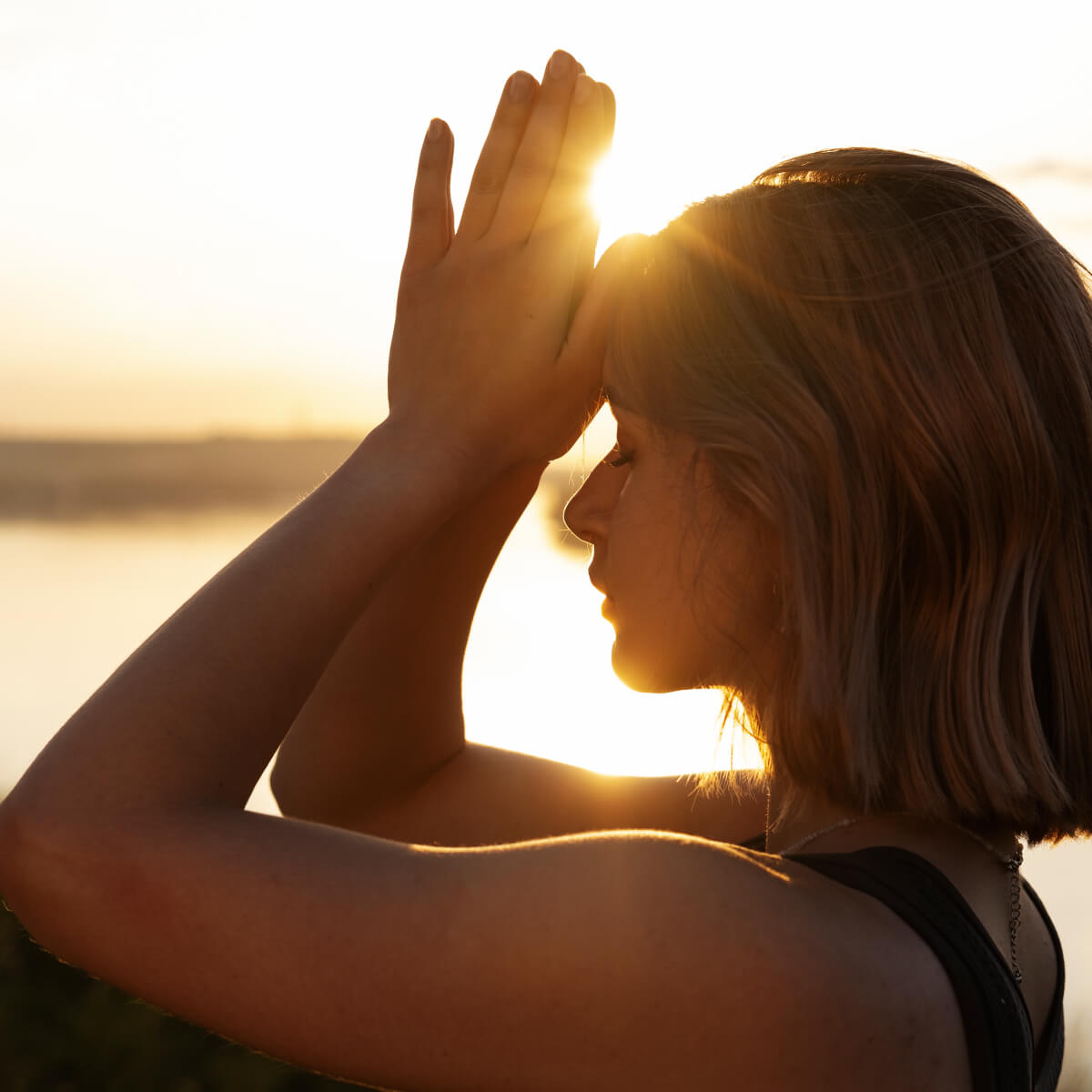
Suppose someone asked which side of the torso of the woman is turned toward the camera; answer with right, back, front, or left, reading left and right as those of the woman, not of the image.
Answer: left

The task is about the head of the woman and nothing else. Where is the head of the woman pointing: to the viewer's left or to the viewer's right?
to the viewer's left
